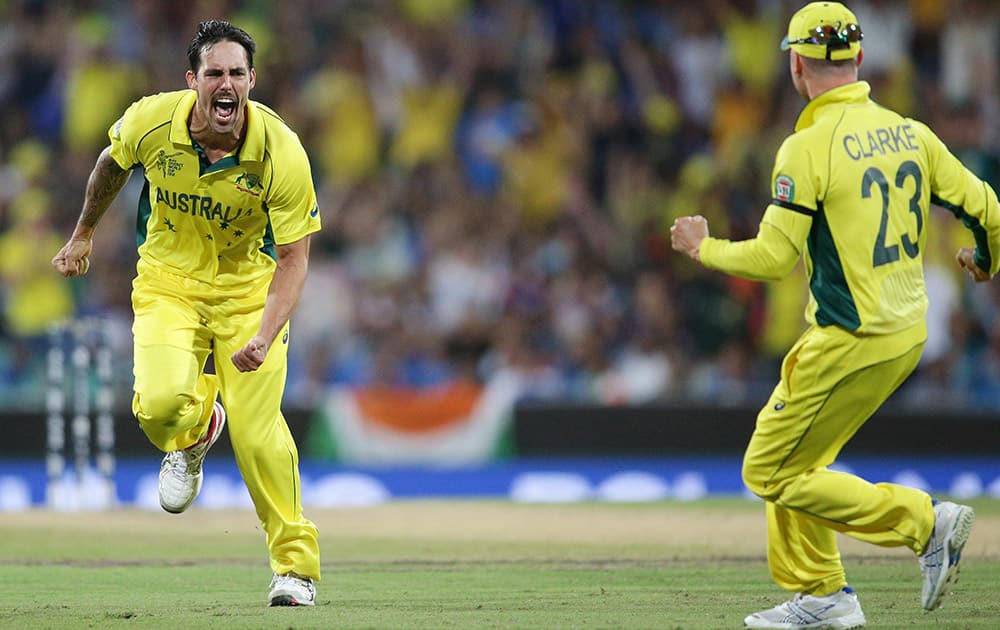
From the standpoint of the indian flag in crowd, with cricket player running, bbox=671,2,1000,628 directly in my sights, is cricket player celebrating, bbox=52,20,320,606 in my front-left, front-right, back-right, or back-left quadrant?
front-right

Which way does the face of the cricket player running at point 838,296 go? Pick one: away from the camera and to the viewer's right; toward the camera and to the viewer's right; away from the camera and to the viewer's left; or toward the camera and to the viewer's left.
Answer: away from the camera and to the viewer's left

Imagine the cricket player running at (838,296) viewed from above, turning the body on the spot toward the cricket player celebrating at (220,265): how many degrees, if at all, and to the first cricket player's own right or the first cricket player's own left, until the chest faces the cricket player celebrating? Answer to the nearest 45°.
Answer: approximately 45° to the first cricket player's own left

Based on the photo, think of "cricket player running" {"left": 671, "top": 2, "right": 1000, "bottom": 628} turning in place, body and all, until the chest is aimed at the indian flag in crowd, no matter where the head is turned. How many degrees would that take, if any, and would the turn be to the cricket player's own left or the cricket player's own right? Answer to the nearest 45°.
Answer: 0° — they already face it

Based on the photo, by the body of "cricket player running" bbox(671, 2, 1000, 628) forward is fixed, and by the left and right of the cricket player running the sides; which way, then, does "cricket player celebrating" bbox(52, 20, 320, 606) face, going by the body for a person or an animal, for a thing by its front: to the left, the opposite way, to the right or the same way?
the opposite way

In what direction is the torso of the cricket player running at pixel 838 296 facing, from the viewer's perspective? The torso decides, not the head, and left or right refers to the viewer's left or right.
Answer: facing away from the viewer and to the left of the viewer

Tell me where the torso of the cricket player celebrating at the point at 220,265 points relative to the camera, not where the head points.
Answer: toward the camera

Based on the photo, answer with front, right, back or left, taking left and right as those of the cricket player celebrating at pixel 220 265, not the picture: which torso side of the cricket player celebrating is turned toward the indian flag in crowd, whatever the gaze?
back

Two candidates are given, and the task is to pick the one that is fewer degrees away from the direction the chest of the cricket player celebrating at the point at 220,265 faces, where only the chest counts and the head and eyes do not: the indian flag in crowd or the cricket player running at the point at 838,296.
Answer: the cricket player running

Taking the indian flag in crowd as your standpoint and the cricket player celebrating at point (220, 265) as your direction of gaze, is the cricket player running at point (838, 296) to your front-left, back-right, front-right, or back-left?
front-left

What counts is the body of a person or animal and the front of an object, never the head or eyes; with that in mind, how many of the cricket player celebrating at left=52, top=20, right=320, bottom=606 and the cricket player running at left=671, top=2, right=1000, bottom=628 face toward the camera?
1

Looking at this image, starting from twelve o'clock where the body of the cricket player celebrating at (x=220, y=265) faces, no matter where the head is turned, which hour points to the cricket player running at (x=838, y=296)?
The cricket player running is roughly at 10 o'clock from the cricket player celebrating.
